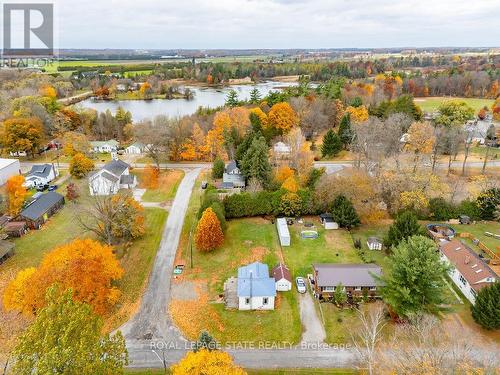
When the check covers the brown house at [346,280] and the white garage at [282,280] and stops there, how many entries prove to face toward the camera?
2

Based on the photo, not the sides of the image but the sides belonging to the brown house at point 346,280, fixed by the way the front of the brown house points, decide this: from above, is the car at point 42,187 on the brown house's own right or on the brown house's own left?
on the brown house's own right

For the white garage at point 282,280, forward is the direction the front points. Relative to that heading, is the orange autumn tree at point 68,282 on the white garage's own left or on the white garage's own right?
on the white garage's own right

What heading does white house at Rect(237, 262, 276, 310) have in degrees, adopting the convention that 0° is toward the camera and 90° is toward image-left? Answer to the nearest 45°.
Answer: approximately 0°

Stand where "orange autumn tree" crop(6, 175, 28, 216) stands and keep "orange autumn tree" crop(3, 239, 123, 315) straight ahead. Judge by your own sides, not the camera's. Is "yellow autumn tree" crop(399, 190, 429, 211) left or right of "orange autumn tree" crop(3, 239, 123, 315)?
left

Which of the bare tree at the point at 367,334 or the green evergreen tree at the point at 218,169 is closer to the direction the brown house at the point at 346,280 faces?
the bare tree

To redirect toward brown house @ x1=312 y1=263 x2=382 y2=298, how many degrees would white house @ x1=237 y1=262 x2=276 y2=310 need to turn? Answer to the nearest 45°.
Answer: approximately 90° to its left
